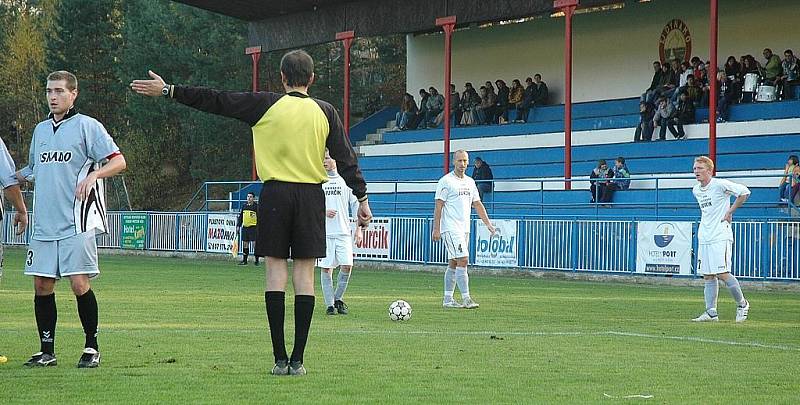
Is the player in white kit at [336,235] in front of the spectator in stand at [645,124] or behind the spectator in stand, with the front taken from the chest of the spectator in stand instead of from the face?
in front

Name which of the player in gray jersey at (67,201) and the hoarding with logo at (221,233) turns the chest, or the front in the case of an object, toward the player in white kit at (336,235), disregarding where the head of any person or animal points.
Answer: the hoarding with logo

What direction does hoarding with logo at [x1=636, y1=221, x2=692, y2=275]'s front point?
toward the camera

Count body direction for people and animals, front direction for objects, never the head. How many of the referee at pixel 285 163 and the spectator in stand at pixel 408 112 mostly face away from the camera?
1

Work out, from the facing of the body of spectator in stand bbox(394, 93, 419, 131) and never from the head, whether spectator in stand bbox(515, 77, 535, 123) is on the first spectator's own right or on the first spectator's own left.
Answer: on the first spectator's own left

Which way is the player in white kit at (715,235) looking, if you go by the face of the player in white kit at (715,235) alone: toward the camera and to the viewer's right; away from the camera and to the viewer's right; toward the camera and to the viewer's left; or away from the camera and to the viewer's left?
toward the camera and to the viewer's left

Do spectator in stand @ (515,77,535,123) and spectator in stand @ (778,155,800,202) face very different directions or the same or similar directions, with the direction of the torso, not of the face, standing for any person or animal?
same or similar directions

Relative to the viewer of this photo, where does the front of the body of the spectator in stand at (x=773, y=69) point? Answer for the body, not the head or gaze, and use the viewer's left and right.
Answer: facing the viewer and to the left of the viewer

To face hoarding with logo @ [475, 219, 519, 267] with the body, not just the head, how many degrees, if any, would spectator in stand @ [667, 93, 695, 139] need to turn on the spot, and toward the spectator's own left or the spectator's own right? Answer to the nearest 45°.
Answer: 0° — they already face it

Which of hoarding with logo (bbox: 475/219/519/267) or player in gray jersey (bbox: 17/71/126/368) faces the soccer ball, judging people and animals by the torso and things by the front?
the hoarding with logo

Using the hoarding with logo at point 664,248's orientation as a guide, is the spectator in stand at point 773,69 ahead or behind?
behind

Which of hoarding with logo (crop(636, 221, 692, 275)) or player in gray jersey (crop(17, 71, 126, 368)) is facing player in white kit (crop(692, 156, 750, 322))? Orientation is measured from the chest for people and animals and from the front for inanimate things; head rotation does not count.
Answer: the hoarding with logo

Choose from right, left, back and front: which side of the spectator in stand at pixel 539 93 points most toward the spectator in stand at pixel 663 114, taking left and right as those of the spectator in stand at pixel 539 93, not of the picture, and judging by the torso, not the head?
left

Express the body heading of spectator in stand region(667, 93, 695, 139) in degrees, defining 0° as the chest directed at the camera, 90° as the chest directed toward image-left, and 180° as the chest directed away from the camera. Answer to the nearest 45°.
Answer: approximately 45°

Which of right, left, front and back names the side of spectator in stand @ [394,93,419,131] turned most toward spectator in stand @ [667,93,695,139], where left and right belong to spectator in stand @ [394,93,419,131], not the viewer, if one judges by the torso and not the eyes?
left
